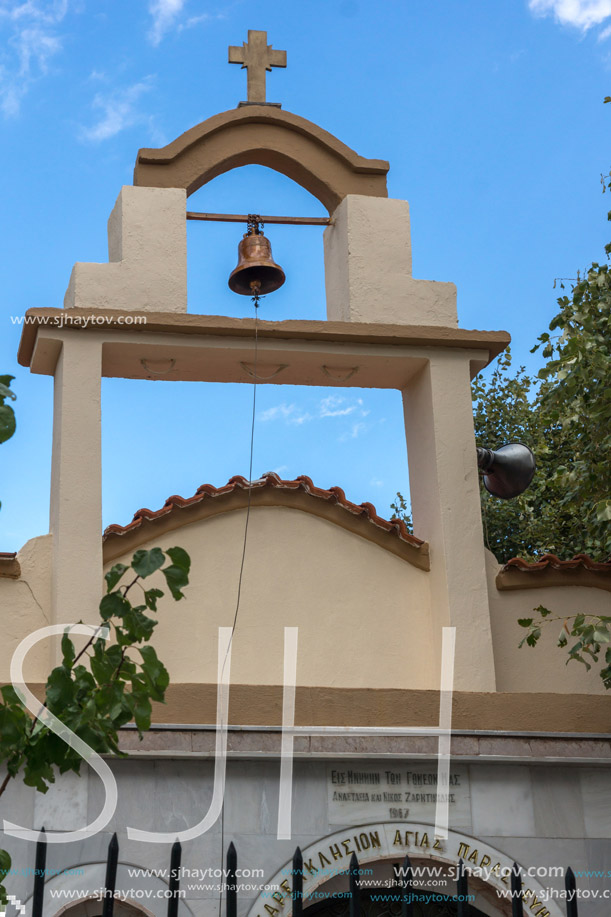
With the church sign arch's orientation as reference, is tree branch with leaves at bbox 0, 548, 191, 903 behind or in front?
in front

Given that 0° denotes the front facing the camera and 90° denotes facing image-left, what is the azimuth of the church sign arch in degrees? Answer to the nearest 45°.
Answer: approximately 0°
